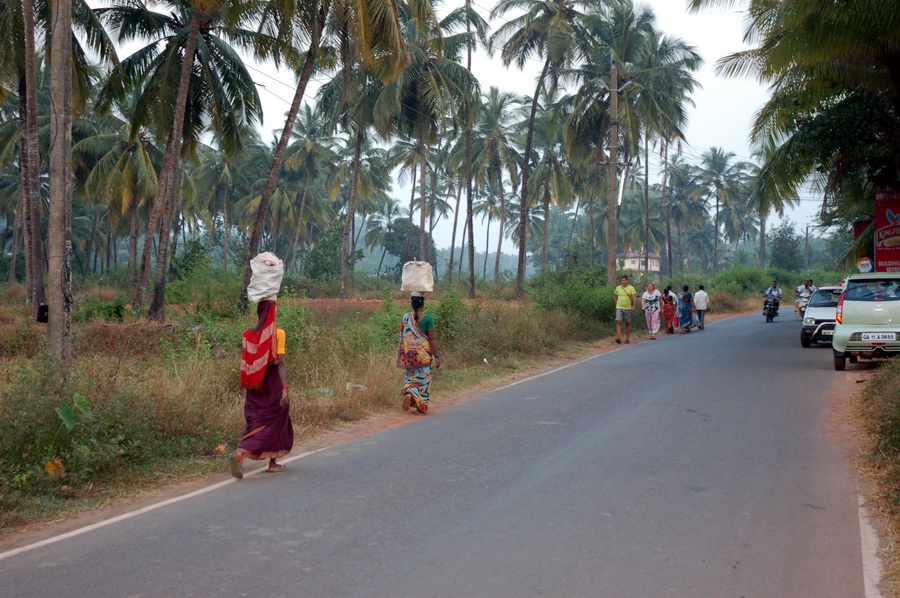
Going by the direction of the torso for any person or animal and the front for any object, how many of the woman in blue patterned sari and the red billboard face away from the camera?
1

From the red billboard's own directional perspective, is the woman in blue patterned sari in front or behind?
in front

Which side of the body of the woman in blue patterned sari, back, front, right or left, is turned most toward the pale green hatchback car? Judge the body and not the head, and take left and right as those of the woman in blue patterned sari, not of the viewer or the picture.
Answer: right

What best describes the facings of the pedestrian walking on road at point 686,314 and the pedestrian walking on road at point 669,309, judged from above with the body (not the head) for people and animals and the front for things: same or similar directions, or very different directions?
same or similar directions

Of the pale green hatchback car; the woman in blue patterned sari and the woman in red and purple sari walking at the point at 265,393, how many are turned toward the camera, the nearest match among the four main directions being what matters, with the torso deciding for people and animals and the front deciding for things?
0

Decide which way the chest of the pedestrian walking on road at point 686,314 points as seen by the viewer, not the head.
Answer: away from the camera

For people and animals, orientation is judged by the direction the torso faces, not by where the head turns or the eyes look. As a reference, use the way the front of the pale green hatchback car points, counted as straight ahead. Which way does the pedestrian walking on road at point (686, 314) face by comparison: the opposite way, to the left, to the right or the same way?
the same way

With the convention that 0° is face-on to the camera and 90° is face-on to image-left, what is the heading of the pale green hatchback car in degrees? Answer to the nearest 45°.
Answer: approximately 180°

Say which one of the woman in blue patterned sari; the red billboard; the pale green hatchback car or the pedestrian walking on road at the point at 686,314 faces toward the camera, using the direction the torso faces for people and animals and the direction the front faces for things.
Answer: the red billboard

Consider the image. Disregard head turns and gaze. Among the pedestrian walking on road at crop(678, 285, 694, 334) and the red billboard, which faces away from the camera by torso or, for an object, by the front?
the pedestrian walking on road

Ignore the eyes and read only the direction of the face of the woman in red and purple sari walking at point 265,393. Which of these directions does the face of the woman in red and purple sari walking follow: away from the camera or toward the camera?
away from the camera

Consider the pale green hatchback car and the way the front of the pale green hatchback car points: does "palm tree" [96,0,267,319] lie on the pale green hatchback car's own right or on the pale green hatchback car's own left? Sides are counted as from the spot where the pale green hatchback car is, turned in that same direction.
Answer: on the pale green hatchback car's own left

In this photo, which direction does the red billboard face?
toward the camera
